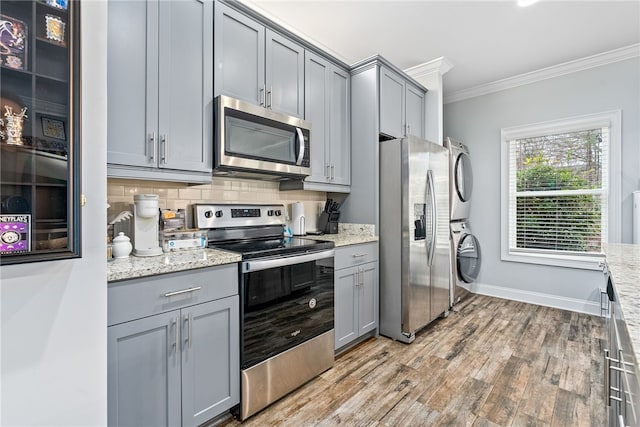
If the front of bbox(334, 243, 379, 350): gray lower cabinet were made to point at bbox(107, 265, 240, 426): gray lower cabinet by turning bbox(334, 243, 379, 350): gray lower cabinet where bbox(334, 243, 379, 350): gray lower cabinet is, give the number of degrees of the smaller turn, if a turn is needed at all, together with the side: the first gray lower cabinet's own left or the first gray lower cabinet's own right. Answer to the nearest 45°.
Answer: approximately 90° to the first gray lower cabinet's own right

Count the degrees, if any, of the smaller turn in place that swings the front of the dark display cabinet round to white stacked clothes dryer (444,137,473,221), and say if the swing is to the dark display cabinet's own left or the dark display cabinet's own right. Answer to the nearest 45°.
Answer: approximately 90° to the dark display cabinet's own left

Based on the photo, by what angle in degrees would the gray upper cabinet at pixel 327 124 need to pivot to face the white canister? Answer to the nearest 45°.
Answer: approximately 90° to its right

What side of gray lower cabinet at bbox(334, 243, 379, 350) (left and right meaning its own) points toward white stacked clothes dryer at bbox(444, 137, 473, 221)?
left

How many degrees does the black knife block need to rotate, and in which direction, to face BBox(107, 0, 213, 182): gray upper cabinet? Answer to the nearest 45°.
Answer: approximately 90° to its right

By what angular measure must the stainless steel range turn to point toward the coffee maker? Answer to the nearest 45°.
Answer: approximately 135° to its right

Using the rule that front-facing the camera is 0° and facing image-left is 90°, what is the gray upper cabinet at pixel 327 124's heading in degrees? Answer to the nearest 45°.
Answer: approximately 315°

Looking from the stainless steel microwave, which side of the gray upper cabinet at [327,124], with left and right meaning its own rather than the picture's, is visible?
right

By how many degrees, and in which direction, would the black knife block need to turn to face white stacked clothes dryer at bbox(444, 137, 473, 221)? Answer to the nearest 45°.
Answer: approximately 90° to its left

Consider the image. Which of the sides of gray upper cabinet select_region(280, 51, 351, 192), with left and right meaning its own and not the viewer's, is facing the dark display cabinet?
right
